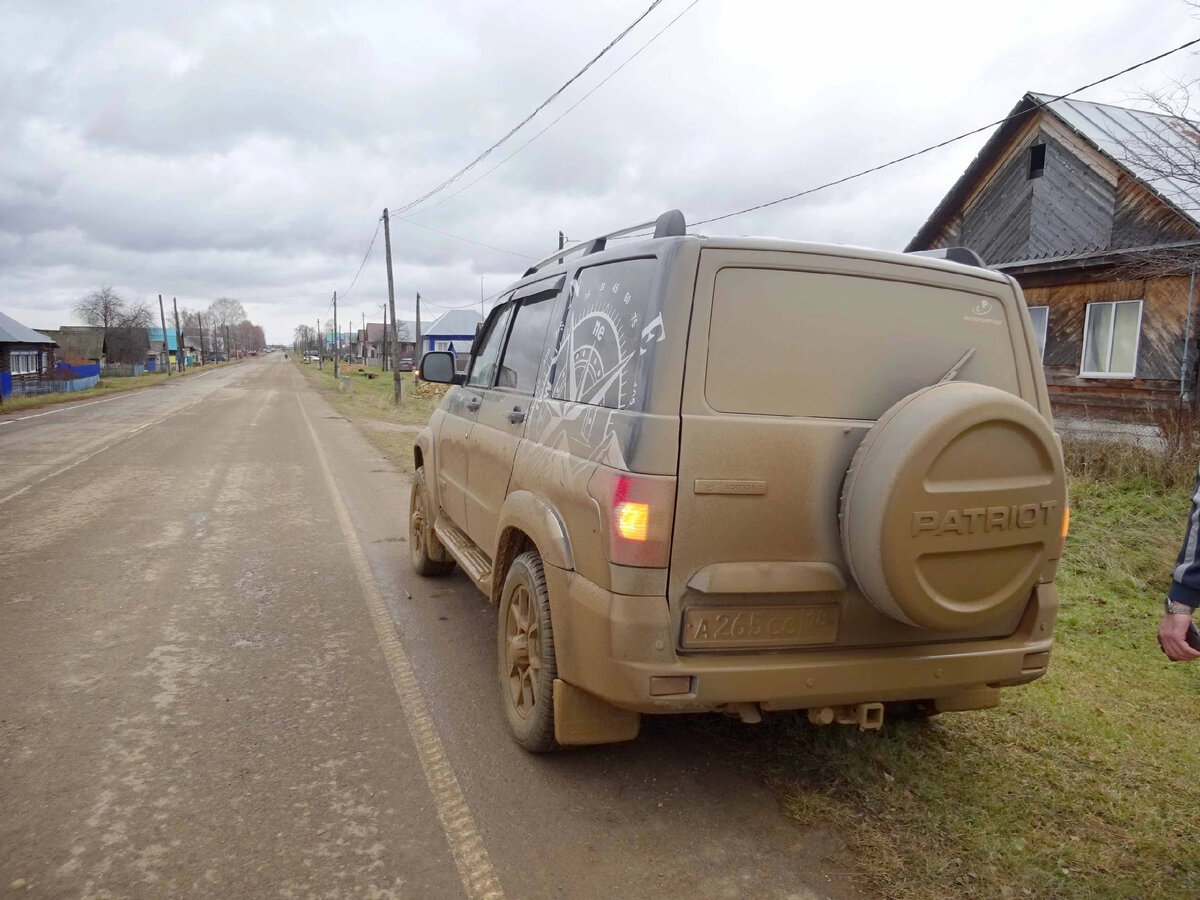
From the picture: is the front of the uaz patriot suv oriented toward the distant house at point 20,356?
yes

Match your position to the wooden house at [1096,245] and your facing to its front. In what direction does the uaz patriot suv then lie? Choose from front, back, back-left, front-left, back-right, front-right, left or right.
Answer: front-left

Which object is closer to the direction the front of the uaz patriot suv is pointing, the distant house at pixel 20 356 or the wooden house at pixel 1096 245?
the distant house

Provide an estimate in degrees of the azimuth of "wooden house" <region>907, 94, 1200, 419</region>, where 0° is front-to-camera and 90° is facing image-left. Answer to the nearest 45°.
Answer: approximately 45°

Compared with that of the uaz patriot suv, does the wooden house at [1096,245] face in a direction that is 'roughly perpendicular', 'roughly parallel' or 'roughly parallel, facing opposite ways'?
roughly perpendicular

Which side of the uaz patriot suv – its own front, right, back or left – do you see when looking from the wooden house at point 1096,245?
right

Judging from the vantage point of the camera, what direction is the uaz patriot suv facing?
facing away from the viewer and to the left of the viewer

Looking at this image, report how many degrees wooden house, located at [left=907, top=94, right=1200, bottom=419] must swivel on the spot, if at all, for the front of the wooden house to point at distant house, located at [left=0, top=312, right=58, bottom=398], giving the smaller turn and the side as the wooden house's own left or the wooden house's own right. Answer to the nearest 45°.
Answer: approximately 45° to the wooden house's own right
